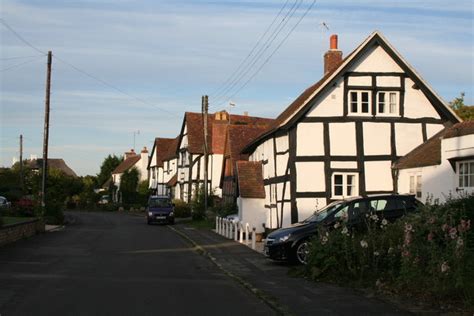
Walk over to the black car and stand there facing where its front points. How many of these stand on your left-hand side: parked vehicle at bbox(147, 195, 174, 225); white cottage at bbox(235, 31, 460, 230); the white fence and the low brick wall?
0

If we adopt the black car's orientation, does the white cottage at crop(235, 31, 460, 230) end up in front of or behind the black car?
behind

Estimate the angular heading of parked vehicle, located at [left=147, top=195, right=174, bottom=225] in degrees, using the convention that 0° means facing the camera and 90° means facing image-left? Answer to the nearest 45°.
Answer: approximately 0°

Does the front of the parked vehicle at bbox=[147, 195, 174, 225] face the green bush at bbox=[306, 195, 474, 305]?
yes

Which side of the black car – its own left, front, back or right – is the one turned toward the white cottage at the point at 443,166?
back

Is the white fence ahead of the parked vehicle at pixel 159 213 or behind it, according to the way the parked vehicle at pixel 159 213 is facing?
ahead

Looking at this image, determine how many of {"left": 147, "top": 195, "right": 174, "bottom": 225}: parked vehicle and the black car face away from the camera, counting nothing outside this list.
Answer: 0

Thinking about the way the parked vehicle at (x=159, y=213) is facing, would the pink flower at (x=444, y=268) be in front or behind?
in front

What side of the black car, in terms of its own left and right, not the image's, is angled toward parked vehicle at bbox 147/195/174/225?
right

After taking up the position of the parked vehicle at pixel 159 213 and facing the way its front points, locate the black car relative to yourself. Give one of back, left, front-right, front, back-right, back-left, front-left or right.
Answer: front

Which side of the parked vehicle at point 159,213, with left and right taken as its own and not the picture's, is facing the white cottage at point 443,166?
front

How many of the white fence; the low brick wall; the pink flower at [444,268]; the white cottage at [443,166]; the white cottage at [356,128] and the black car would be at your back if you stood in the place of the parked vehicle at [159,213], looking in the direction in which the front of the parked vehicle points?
0

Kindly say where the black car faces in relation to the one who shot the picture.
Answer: facing the viewer and to the left of the viewer

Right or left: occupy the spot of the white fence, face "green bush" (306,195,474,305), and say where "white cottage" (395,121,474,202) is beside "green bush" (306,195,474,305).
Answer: left
